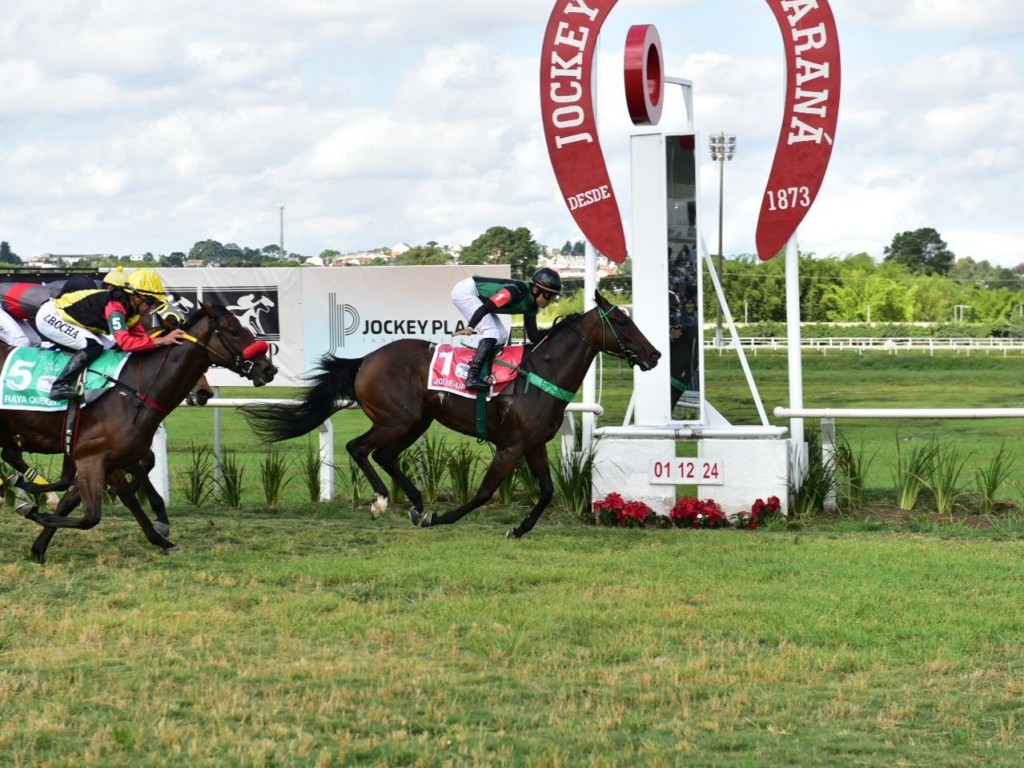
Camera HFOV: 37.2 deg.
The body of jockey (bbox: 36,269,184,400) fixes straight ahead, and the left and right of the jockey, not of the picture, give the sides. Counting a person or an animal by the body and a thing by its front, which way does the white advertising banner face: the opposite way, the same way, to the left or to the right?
to the right

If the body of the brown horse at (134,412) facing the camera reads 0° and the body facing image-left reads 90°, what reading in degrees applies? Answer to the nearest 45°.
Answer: approximately 270°

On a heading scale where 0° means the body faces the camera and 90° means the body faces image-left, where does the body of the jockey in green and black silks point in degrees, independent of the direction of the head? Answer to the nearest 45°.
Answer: approximately 270°

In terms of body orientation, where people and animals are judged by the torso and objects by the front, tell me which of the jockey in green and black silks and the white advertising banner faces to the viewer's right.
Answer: the jockey in green and black silks

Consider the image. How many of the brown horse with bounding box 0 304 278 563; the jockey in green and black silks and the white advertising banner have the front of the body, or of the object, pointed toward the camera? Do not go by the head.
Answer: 1

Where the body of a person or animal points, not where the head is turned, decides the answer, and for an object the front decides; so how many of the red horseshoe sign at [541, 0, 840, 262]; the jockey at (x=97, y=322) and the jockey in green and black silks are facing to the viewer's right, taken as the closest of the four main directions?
2

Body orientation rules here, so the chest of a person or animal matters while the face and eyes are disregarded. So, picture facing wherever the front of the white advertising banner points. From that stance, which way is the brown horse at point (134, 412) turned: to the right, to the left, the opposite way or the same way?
to the left

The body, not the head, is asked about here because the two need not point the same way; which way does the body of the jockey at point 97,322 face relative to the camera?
to the viewer's right

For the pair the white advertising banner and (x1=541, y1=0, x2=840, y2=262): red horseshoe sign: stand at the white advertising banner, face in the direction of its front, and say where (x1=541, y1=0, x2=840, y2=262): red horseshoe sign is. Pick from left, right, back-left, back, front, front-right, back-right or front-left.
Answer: front-left

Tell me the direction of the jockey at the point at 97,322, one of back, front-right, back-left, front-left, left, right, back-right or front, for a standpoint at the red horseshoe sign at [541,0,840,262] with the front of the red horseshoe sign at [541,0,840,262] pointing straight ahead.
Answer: front-right

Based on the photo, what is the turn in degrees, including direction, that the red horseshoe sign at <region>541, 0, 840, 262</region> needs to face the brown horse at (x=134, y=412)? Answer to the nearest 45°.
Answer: approximately 45° to its right

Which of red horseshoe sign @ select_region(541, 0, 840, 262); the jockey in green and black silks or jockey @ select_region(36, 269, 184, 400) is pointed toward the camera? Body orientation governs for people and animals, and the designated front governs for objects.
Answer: the red horseshoe sign

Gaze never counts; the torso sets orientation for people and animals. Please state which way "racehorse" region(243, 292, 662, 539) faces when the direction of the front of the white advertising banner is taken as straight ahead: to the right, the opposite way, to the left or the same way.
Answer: to the left

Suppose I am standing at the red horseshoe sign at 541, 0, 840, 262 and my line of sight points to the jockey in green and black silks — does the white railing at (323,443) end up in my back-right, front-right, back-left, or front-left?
front-right

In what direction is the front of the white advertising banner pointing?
toward the camera

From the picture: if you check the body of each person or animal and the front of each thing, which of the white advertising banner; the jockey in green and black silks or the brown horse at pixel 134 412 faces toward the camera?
the white advertising banner
